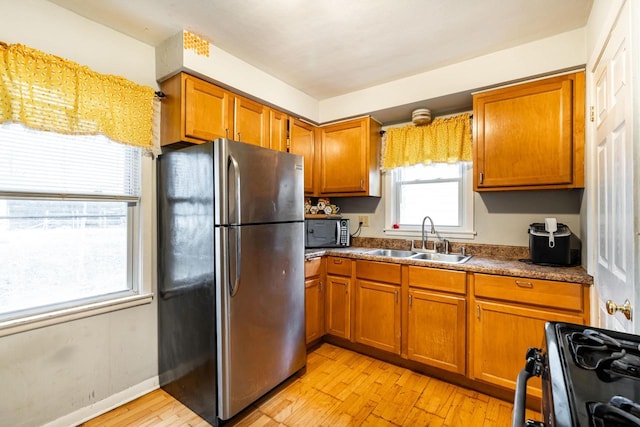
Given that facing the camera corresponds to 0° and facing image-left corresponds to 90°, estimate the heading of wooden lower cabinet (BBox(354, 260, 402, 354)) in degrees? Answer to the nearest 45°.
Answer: approximately 45°

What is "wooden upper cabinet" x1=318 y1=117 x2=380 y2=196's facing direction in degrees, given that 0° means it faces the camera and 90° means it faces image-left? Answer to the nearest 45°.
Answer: approximately 45°

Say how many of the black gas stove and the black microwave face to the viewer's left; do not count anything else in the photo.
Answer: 1

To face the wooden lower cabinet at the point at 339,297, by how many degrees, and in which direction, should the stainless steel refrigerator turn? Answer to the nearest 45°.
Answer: approximately 90° to its left

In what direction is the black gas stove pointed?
to the viewer's left

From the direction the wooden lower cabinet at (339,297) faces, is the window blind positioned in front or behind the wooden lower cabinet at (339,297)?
in front

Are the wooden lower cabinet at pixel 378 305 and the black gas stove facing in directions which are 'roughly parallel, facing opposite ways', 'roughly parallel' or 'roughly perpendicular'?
roughly perpendicular

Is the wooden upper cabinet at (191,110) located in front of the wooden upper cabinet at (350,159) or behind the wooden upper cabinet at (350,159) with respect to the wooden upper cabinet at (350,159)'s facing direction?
in front

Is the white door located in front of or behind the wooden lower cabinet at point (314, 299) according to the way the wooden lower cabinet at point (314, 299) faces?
in front

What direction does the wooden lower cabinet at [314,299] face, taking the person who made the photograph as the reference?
facing the viewer and to the right of the viewer

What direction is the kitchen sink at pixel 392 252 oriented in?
toward the camera
